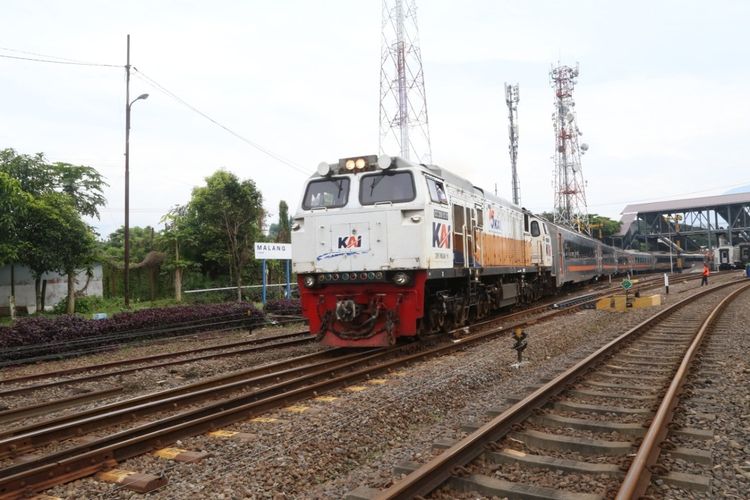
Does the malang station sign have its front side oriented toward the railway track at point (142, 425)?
yes

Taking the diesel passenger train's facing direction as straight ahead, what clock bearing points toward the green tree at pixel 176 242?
The green tree is roughly at 3 o'clock from the diesel passenger train.

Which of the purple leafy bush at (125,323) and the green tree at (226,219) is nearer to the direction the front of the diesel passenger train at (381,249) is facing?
the purple leafy bush

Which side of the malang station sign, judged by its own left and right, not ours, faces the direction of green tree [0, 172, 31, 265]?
right

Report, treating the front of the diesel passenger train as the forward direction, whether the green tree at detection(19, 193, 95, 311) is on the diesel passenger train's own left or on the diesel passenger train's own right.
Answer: on the diesel passenger train's own right

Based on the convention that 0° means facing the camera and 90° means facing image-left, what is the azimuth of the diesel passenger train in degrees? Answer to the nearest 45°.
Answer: approximately 45°

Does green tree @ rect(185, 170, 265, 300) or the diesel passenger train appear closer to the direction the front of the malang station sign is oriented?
the diesel passenger train

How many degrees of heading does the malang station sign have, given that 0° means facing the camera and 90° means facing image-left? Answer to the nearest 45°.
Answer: approximately 0°

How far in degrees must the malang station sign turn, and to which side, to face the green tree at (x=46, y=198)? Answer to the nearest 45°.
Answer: approximately 90° to its right

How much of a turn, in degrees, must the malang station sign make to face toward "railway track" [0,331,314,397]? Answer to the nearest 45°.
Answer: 0° — it already faces it
